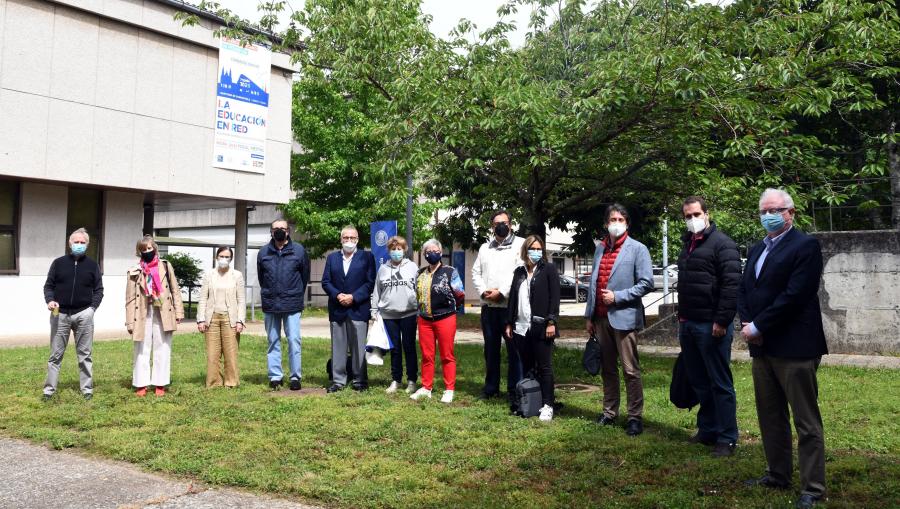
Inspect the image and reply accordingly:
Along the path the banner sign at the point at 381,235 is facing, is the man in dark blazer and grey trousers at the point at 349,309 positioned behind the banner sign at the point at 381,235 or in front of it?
in front

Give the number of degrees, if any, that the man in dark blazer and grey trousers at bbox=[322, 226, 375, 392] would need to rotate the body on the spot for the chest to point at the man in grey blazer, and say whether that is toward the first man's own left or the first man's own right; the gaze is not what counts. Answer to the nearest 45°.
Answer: approximately 45° to the first man's own left

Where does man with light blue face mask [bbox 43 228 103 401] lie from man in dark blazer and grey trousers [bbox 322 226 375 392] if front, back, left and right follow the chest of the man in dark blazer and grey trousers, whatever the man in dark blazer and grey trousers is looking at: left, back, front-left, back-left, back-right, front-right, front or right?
right

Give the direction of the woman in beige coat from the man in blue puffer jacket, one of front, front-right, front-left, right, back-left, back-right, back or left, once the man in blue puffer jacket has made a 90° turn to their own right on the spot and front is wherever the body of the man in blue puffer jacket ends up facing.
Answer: front

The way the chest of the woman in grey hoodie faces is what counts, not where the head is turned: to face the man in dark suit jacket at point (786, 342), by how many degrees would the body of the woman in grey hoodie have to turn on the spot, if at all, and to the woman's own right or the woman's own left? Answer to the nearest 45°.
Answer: approximately 45° to the woman's own left
